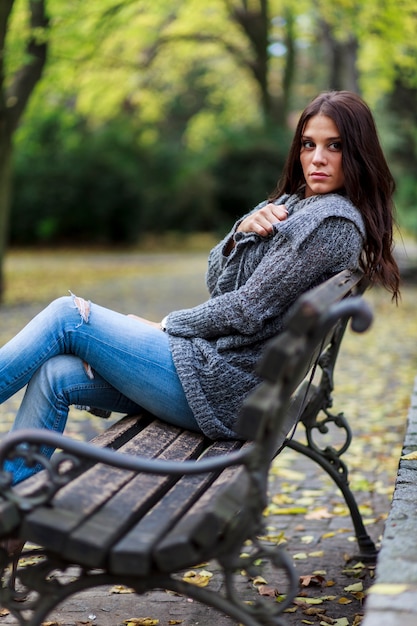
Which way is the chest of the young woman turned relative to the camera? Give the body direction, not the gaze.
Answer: to the viewer's left

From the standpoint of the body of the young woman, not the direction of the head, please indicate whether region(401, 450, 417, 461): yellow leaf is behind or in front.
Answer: behind

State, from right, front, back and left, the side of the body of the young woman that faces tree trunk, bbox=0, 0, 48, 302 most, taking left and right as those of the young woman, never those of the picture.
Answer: right
